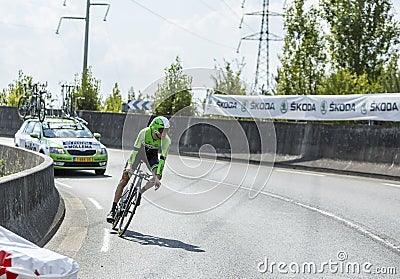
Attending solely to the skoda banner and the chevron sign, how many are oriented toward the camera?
2

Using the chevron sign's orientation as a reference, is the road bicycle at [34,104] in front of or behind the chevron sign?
in front

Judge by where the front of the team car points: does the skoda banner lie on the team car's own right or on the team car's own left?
on the team car's own left

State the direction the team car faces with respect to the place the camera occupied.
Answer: facing the viewer and to the right of the viewer

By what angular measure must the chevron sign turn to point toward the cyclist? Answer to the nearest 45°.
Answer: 0° — it already faces them

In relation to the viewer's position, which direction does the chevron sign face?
facing the viewer

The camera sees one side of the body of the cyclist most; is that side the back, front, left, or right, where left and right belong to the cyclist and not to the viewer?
front

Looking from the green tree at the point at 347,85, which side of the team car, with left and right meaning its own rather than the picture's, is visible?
left

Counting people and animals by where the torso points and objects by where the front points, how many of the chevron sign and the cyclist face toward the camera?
2

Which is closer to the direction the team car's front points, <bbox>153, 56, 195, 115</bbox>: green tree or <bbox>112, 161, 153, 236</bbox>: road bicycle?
the road bicycle
